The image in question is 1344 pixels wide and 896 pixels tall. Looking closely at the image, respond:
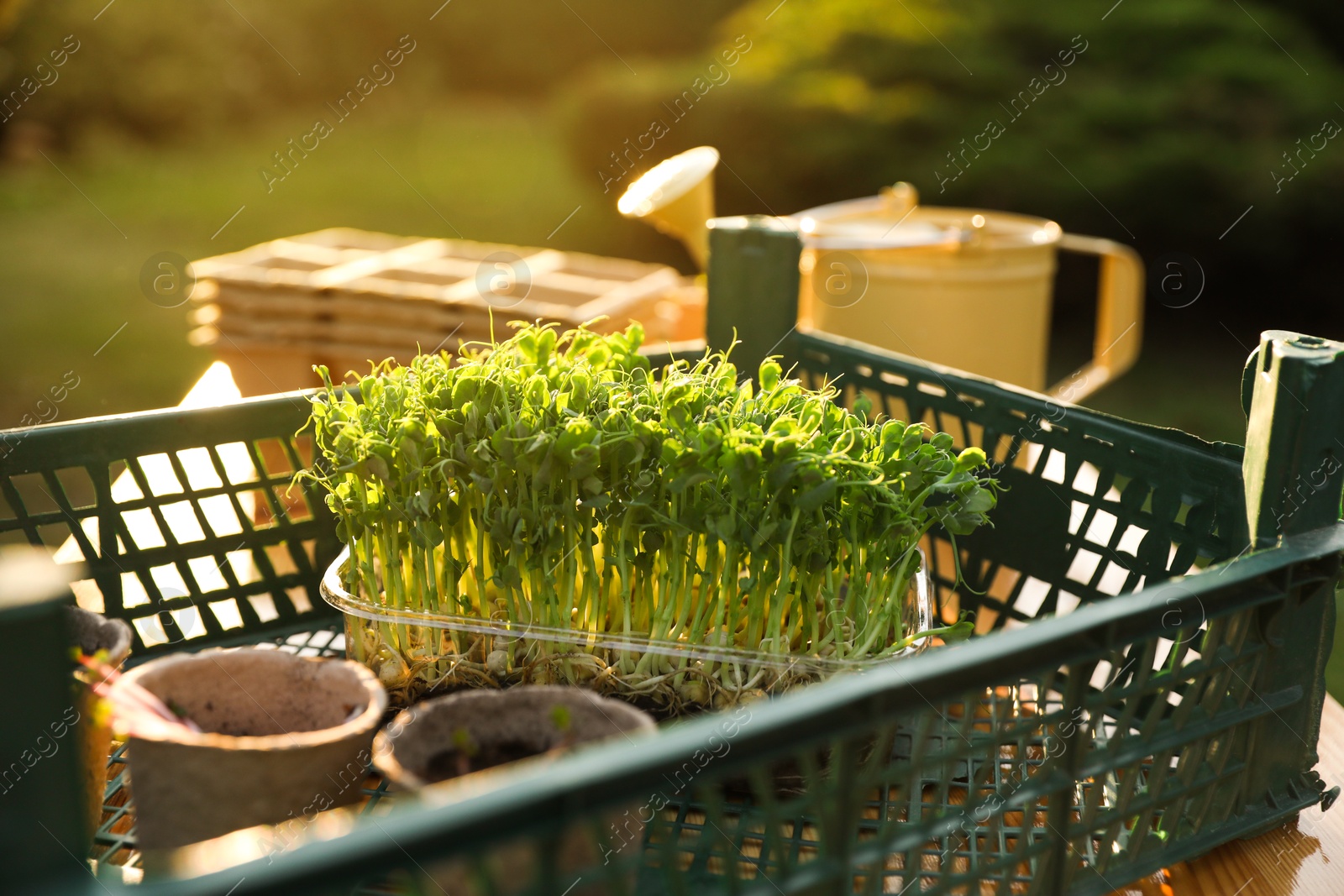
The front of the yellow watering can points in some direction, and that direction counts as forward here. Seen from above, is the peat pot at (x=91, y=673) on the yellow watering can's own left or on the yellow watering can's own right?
on the yellow watering can's own left

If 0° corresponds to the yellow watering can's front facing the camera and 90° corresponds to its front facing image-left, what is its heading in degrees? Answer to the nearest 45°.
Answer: approximately 90°

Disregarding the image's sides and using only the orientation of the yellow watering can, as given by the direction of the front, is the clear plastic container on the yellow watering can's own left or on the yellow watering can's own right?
on the yellow watering can's own left

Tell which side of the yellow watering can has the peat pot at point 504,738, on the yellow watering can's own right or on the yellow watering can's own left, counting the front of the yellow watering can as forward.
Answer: on the yellow watering can's own left

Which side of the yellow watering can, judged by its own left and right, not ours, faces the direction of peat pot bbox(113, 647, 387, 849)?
left

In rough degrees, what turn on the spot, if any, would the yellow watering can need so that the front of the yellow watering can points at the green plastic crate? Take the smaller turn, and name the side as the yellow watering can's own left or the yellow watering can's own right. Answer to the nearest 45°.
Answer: approximately 90° to the yellow watering can's own left
